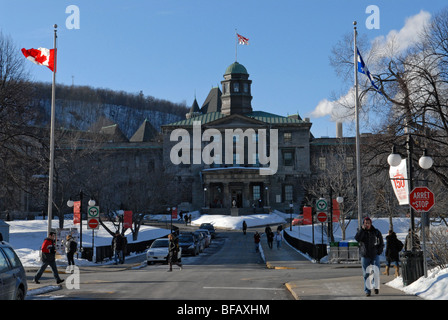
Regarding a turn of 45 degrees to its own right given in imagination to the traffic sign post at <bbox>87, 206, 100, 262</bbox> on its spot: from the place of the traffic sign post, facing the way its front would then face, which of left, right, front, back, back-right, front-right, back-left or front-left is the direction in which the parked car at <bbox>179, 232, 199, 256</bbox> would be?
back

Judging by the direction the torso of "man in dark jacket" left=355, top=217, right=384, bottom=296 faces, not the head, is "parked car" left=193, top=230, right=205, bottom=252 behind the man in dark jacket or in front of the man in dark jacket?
behind

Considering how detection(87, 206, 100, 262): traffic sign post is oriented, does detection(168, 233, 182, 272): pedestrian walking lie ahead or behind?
ahead

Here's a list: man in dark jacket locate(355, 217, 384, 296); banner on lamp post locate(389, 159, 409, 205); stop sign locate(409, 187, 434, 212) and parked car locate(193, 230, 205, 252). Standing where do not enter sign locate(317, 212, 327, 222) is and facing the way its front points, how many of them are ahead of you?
3
